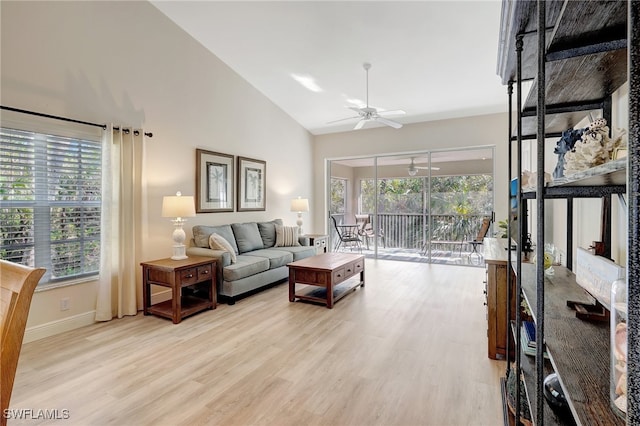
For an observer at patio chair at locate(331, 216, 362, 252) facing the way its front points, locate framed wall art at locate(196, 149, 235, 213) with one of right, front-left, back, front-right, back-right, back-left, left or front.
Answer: back-right

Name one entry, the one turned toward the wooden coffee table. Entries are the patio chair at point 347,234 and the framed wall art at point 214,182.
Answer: the framed wall art

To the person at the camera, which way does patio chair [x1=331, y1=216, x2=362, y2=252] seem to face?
facing to the right of the viewer

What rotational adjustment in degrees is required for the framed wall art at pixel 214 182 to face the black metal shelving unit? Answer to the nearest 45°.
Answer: approximately 45° to its right
